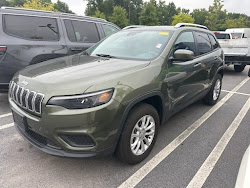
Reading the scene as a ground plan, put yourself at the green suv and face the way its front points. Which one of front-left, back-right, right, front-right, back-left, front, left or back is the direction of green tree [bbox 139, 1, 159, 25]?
back-right

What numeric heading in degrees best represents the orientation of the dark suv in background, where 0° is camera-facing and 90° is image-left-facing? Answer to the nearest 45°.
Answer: approximately 225°

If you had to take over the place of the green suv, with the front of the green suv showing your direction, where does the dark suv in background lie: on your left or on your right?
on your right
